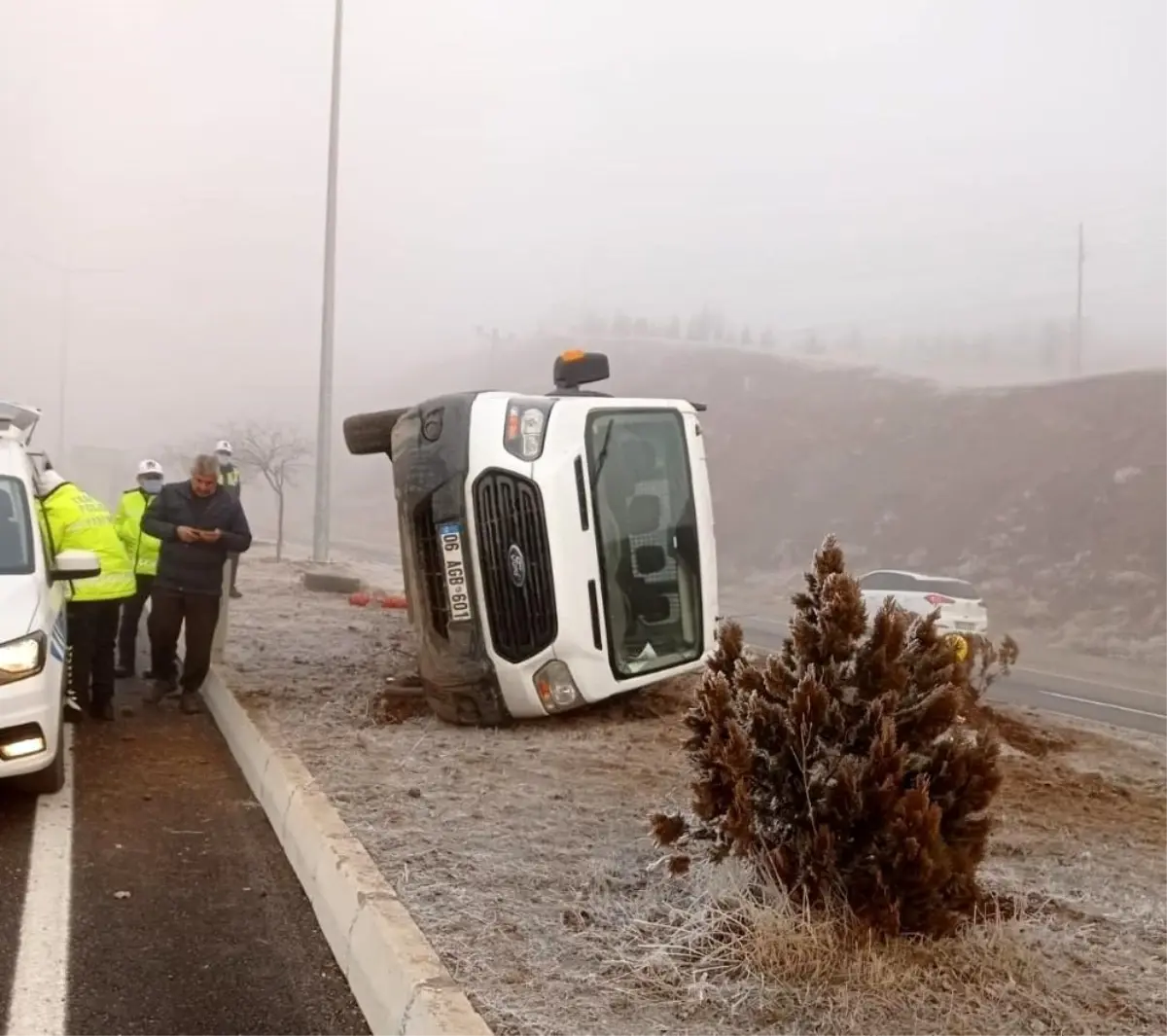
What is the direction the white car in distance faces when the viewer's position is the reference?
facing away from the viewer and to the left of the viewer

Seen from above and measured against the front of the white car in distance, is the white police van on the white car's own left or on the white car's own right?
on the white car's own left

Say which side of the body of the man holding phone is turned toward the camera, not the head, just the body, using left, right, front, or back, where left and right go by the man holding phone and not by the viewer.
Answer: front

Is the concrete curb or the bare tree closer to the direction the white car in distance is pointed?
the bare tree

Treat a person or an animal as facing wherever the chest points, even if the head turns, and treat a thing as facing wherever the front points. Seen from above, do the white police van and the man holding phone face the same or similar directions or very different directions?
same or similar directions

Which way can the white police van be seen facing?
toward the camera

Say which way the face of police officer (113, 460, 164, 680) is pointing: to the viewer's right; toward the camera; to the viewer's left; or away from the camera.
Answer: toward the camera

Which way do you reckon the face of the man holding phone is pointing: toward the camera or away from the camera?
toward the camera

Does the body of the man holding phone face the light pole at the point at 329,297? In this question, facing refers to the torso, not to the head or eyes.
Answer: no

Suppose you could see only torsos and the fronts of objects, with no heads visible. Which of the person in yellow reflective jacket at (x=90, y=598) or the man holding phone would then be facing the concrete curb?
the man holding phone

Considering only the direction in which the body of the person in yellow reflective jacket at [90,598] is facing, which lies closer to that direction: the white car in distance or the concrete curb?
the white car in distance

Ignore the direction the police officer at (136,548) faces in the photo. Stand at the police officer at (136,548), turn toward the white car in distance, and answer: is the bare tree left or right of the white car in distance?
left

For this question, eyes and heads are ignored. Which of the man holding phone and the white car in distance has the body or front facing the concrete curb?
the man holding phone

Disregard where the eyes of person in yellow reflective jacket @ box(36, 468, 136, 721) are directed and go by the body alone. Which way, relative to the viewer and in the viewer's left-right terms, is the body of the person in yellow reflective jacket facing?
facing away from the viewer and to the left of the viewer

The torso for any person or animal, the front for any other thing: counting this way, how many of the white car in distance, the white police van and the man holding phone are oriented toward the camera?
2

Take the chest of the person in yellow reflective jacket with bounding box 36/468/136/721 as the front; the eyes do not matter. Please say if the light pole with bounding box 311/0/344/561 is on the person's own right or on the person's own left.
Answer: on the person's own right
